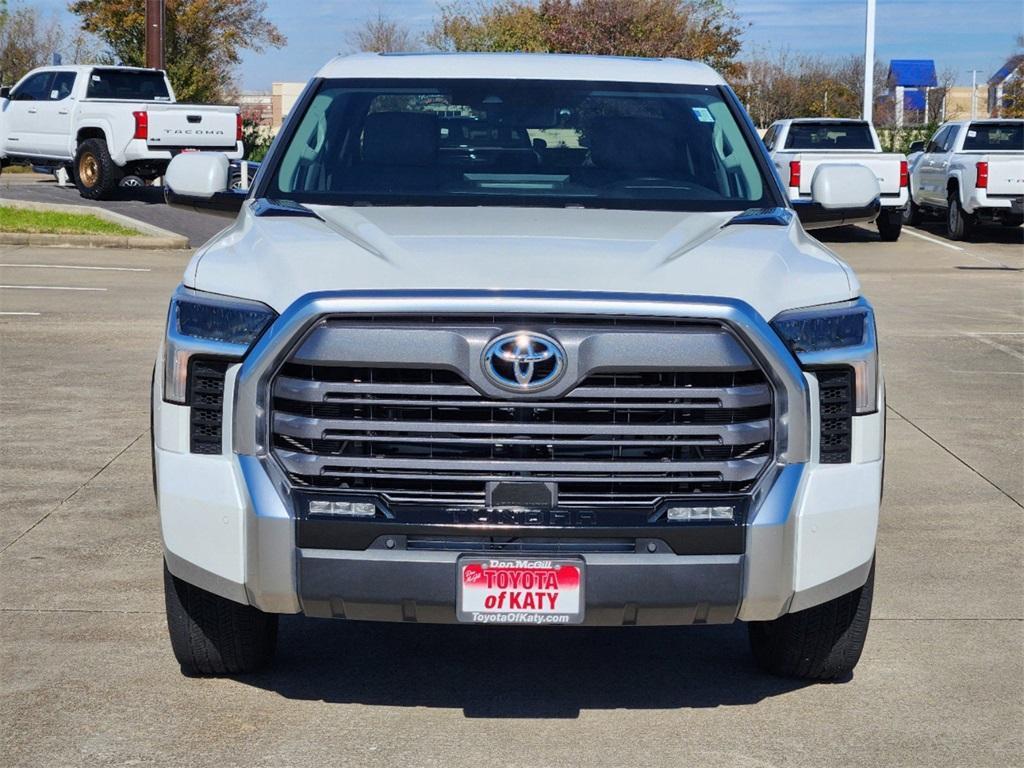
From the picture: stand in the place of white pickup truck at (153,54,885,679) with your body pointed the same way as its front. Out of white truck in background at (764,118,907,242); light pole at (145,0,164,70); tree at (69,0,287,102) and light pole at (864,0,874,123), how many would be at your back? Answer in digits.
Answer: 4

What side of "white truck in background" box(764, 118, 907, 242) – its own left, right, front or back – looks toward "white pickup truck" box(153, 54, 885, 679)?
back

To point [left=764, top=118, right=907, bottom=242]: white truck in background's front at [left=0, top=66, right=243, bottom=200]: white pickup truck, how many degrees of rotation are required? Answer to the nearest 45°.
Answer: approximately 90° to its left

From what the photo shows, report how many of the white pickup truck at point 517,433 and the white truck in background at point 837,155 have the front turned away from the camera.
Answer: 1

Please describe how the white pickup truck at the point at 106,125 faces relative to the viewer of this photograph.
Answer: facing away from the viewer and to the left of the viewer

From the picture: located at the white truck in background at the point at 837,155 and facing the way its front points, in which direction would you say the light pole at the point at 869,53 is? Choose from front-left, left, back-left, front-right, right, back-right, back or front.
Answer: front

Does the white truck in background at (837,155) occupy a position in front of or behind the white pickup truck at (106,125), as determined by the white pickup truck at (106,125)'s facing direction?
behind

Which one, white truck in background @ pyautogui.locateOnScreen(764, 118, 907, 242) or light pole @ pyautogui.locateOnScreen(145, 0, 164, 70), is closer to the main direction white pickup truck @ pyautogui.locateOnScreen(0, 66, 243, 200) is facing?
the light pole

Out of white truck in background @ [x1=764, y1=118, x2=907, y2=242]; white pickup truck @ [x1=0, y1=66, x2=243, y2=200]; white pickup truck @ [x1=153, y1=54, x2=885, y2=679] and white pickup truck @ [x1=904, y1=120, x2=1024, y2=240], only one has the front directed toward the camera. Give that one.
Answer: white pickup truck @ [x1=153, y1=54, x2=885, y2=679]

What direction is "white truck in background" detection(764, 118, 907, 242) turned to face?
away from the camera

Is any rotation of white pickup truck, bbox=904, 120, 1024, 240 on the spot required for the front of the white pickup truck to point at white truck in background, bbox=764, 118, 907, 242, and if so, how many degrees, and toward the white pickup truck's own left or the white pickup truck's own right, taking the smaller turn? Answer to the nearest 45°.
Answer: approximately 45° to the white pickup truck's own left

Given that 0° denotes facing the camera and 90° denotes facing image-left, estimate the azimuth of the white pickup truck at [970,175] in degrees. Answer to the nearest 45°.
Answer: approximately 135°

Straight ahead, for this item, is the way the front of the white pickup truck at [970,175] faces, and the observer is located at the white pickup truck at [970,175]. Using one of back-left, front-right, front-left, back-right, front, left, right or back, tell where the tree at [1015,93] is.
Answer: front-right
